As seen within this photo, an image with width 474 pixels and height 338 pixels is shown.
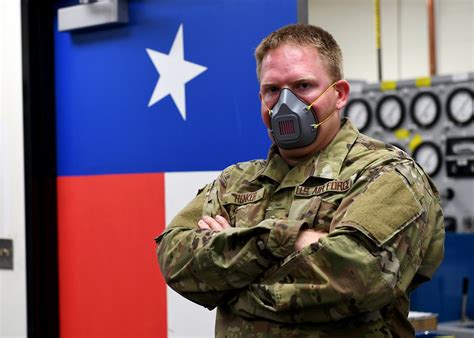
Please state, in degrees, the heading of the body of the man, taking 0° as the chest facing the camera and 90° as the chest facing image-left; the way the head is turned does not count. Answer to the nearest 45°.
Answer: approximately 45°
